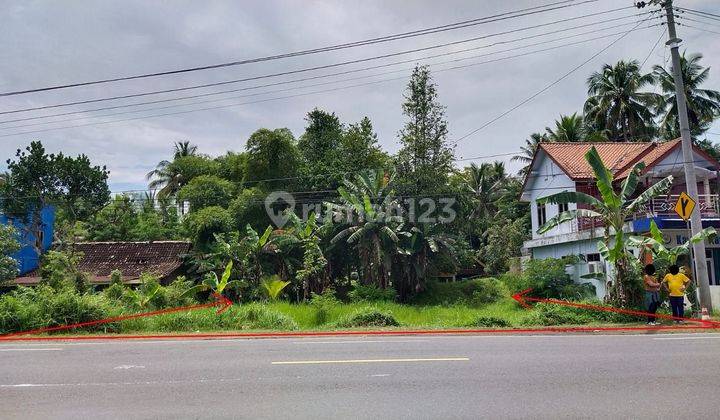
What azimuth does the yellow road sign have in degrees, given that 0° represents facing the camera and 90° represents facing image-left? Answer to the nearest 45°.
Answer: approximately 45°

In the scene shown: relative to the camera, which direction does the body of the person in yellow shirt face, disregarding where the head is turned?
toward the camera

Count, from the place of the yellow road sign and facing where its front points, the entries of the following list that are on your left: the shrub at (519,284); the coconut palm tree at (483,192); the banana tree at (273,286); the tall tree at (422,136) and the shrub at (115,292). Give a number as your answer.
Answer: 0

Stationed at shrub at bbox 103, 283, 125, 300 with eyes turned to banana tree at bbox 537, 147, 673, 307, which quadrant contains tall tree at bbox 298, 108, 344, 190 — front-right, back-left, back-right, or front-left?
front-left

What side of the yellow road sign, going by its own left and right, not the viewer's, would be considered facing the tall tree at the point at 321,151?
right

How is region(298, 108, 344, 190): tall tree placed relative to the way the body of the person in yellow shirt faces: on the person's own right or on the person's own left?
on the person's own right

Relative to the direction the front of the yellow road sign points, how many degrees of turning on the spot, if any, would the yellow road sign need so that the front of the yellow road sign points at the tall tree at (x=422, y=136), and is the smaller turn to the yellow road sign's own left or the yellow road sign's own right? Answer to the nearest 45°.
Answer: approximately 90° to the yellow road sign's own right

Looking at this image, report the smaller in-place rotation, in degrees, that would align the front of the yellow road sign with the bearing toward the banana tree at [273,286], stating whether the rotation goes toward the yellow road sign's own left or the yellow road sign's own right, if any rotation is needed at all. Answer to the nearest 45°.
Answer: approximately 45° to the yellow road sign's own right

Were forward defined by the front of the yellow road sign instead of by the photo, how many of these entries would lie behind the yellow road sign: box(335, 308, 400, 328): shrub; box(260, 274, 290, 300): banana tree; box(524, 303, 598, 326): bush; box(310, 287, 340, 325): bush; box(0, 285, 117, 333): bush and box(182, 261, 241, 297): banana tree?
0

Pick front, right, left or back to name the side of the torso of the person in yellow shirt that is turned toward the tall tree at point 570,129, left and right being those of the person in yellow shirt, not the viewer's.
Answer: back

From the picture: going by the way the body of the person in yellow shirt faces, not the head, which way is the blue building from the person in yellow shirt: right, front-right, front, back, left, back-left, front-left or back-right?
right

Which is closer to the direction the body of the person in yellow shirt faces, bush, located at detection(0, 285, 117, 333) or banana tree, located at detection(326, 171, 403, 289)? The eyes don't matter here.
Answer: the bush
